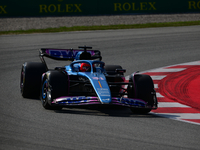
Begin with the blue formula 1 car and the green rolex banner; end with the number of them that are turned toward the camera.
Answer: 2

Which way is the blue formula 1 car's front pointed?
toward the camera

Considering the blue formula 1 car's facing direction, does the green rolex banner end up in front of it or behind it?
behind

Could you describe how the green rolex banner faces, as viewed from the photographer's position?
facing the viewer

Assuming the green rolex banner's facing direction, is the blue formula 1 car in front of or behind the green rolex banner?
in front
